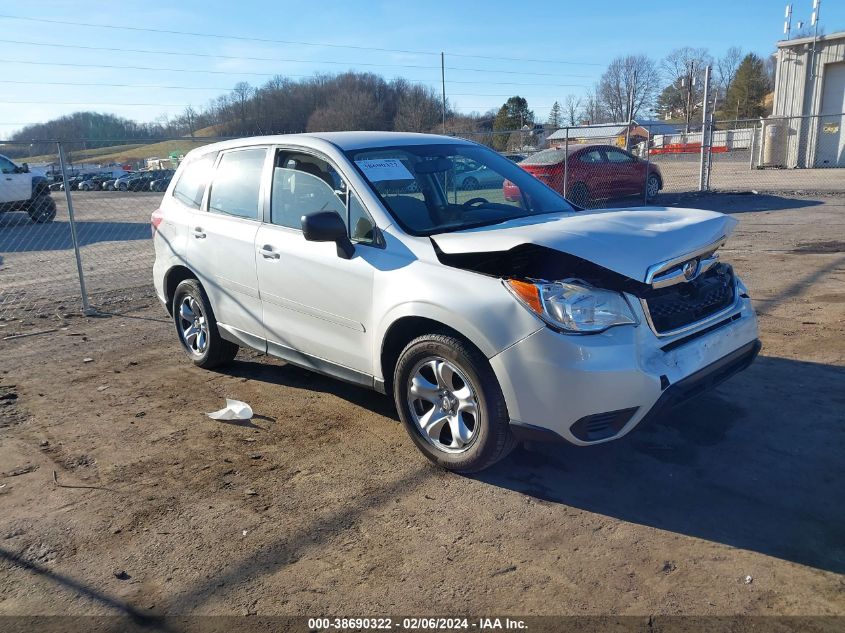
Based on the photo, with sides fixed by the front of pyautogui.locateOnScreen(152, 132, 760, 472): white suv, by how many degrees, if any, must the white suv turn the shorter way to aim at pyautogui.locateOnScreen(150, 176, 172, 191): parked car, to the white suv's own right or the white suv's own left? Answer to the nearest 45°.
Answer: approximately 180°

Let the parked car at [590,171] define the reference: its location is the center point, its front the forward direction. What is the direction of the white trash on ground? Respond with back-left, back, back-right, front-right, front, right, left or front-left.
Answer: back-right

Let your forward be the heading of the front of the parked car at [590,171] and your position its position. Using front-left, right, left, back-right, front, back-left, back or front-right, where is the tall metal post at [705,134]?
front

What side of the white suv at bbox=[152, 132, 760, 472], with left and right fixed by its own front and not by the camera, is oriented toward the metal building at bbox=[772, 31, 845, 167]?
left

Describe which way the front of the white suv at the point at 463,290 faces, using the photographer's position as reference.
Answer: facing the viewer and to the right of the viewer

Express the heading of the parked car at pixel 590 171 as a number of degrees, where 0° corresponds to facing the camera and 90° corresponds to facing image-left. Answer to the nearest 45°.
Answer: approximately 225°

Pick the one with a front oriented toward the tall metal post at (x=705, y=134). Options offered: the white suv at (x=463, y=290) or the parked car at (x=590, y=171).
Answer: the parked car

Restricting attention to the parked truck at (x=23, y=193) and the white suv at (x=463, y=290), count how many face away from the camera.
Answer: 0

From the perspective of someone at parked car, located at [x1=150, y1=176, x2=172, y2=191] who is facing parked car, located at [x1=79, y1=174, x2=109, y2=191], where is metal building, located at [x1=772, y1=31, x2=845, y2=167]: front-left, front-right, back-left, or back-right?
back-right

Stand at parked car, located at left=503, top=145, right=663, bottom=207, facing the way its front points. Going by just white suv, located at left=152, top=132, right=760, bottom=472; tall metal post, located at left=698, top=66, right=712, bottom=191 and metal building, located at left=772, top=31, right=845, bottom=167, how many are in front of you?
2
